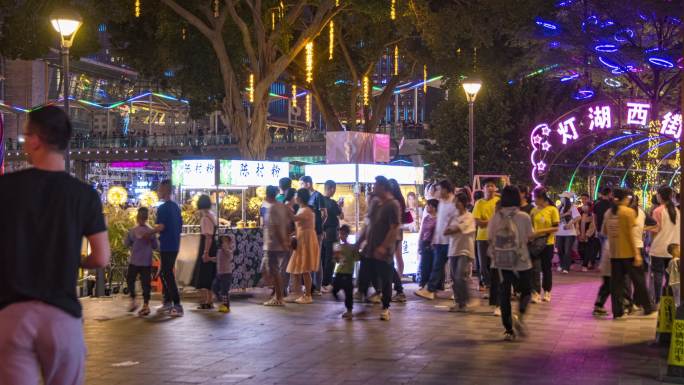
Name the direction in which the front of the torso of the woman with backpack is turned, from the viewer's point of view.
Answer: away from the camera

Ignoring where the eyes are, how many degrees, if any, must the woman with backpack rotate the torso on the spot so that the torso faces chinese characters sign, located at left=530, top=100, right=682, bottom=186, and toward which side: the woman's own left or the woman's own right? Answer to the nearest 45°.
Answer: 0° — they already face it

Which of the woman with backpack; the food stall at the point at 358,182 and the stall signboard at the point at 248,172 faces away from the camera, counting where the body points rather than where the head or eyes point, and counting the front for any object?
the woman with backpack

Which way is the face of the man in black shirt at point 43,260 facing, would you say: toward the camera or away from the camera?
away from the camera

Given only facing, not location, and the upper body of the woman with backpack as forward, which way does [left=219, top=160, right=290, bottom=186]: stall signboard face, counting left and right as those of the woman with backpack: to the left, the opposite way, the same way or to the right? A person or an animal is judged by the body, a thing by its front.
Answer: the opposite way

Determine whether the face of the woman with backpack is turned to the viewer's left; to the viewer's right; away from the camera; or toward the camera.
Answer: away from the camera

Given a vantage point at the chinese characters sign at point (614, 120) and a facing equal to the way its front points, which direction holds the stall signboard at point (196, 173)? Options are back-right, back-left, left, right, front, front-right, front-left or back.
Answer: front-right

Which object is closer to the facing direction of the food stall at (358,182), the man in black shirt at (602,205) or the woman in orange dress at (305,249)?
the woman in orange dress

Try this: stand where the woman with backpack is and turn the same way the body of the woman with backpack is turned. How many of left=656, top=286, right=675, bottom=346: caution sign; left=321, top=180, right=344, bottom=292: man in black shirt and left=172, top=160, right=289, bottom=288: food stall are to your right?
1

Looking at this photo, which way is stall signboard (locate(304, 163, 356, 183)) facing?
toward the camera

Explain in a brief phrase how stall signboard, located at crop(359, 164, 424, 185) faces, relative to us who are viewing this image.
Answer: facing the viewer

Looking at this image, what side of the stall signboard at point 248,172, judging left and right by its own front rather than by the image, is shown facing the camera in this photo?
front

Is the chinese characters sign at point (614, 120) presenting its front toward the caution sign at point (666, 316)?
yes
